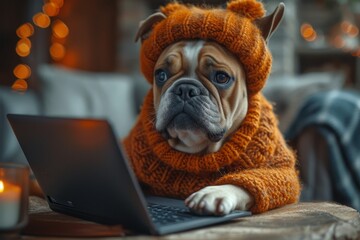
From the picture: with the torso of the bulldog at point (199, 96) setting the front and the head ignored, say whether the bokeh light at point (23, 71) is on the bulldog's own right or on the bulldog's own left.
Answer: on the bulldog's own right

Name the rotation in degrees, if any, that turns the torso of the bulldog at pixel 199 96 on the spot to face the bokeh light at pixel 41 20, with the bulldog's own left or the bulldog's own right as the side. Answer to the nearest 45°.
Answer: approximately 135° to the bulldog's own right

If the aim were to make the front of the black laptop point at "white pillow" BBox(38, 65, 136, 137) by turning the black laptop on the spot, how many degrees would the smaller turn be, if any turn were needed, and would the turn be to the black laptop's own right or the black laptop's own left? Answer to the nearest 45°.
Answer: approximately 45° to the black laptop's own left

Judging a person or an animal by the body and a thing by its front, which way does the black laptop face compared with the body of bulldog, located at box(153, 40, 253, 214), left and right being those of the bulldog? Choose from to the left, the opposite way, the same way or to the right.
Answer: the opposite way

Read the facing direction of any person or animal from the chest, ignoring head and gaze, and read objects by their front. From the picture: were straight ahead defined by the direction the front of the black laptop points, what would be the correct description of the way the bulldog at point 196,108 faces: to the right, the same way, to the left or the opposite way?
the opposite way

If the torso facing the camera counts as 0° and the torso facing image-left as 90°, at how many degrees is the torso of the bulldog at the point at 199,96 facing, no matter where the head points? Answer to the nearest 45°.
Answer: approximately 45°

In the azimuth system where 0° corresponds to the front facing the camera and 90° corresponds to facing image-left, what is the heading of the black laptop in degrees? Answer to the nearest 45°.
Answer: approximately 225°

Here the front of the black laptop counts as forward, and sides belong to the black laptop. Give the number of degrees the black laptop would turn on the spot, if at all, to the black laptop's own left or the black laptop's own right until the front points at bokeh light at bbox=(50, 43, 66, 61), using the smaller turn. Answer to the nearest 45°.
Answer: approximately 45° to the black laptop's own left
